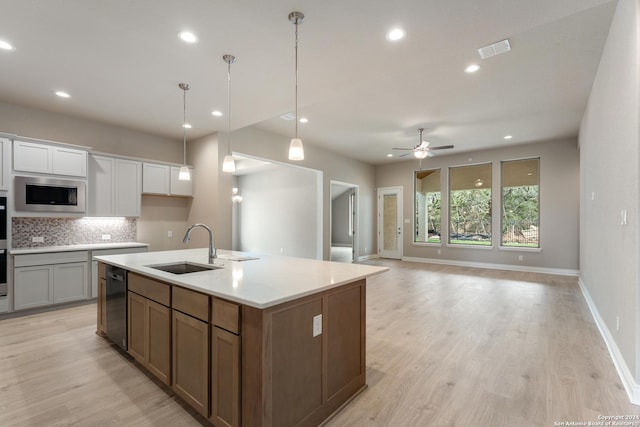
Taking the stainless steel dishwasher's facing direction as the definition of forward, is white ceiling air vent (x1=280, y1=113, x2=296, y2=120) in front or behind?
behind

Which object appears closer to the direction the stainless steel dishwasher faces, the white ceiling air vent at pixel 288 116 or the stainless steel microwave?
the stainless steel microwave

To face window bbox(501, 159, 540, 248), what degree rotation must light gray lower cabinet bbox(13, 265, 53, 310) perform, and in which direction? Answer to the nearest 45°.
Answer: approximately 90° to its left

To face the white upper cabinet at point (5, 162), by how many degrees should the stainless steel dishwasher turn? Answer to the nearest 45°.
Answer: approximately 45° to its right

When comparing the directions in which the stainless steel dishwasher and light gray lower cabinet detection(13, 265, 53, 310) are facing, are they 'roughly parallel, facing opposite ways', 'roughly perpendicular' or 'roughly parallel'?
roughly perpendicular

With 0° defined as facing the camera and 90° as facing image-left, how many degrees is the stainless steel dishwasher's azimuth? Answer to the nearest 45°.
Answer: approximately 90°

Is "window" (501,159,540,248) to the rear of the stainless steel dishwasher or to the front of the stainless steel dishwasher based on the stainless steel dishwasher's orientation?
to the rear

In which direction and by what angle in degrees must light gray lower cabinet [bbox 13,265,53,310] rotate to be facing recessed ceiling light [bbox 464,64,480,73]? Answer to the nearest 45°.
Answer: approximately 45° to its left

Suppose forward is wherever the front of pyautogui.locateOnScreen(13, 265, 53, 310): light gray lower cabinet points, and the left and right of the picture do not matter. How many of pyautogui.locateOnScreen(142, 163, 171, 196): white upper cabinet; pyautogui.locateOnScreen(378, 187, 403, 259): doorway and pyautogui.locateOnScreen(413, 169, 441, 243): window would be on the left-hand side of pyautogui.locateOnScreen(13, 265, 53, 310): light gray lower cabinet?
3
